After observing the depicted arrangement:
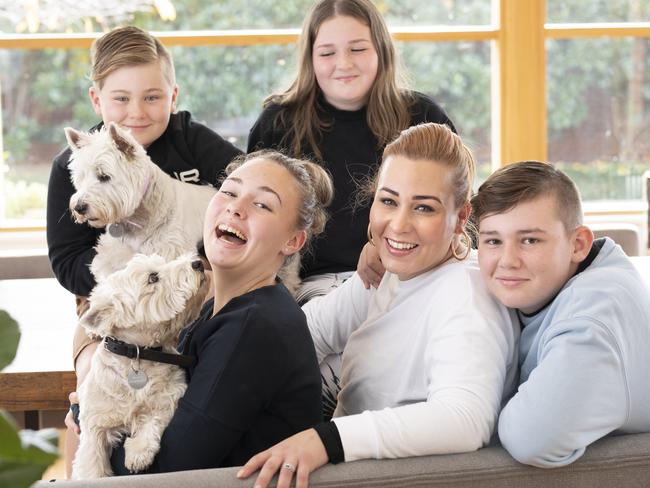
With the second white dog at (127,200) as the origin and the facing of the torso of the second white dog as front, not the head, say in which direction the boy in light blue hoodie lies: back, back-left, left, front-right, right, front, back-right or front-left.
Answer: left

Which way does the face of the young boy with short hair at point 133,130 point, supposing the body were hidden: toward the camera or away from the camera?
toward the camera

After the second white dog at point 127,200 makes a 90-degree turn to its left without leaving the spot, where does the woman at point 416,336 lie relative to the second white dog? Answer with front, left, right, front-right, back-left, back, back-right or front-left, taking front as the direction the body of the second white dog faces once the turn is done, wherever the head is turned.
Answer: front

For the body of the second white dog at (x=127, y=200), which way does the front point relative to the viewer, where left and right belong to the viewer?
facing the viewer and to the left of the viewer

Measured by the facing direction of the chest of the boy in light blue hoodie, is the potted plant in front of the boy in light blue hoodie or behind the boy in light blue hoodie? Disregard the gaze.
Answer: in front

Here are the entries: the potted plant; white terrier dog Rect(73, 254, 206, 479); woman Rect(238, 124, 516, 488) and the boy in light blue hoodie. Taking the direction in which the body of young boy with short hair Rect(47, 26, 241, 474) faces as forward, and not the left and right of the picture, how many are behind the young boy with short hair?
0

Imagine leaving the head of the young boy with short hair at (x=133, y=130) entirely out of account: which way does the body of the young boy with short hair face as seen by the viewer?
toward the camera

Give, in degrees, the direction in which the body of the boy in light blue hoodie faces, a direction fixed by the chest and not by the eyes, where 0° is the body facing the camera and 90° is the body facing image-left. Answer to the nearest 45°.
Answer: approximately 45°

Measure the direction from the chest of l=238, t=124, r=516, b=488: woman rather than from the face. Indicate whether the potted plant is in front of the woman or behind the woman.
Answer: in front

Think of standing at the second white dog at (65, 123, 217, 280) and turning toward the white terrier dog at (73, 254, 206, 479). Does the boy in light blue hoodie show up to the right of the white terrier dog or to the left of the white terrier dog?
left

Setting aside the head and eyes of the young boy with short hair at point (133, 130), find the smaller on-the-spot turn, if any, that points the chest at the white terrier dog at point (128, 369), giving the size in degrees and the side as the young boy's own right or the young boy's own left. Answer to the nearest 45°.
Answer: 0° — they already face it
